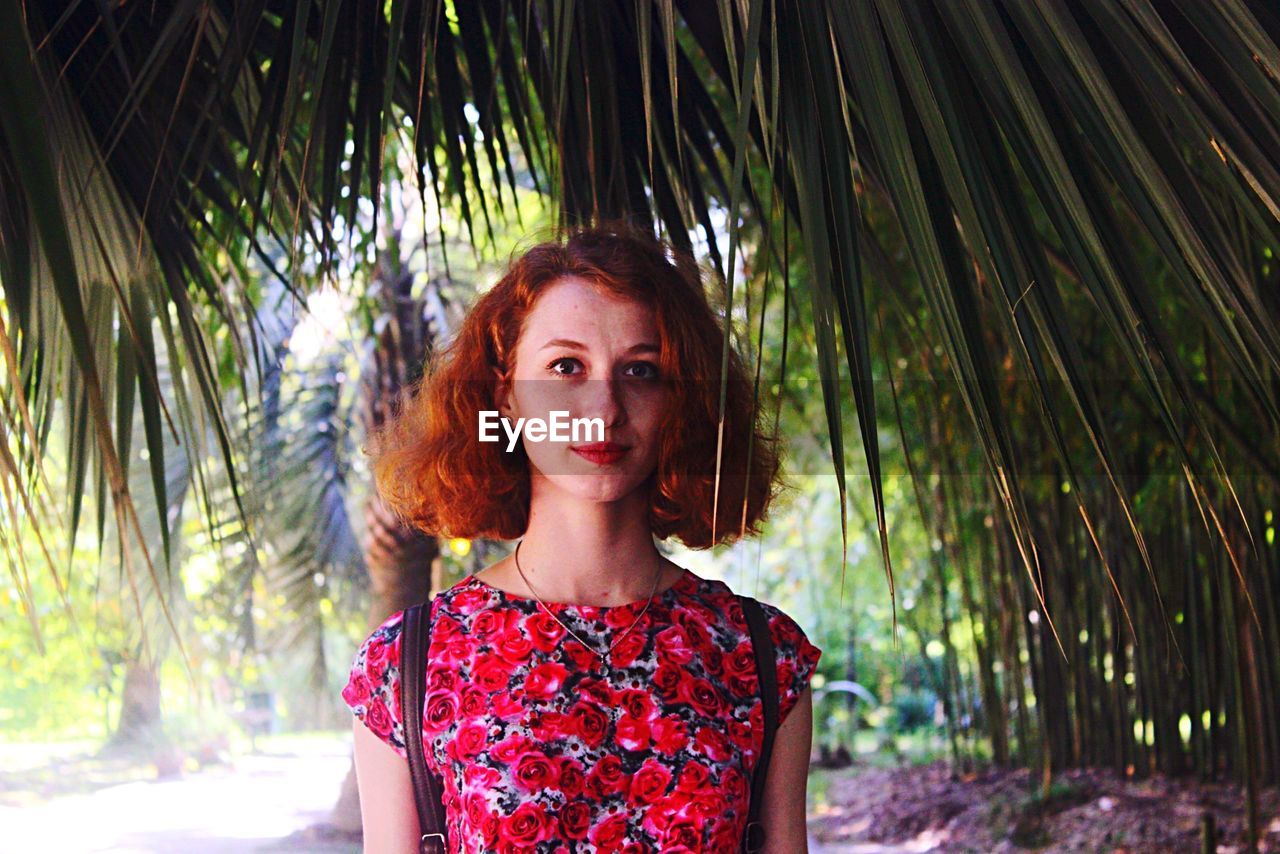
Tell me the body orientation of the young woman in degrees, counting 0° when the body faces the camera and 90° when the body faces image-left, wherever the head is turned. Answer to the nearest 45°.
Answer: approximately 0°
